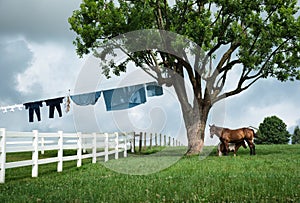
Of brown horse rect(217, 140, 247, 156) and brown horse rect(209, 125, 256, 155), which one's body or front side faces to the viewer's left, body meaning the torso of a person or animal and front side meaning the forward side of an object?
brown horse rect(209, 125, 256, 155)

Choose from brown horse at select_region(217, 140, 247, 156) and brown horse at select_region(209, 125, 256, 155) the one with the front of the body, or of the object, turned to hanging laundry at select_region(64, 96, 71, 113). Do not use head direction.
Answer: brown horse at select_region(209, 125, 256, 155)

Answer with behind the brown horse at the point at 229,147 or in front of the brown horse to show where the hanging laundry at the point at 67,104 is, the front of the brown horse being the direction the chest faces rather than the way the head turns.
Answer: behind

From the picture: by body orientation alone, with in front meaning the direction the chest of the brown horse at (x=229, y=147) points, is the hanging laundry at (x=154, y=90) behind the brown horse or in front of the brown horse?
behind

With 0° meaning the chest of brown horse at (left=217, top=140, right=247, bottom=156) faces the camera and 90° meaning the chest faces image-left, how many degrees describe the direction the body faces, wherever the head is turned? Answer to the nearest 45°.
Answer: approximately 270°

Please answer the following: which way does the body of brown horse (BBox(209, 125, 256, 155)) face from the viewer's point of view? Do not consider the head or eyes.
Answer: to the viewer's left
